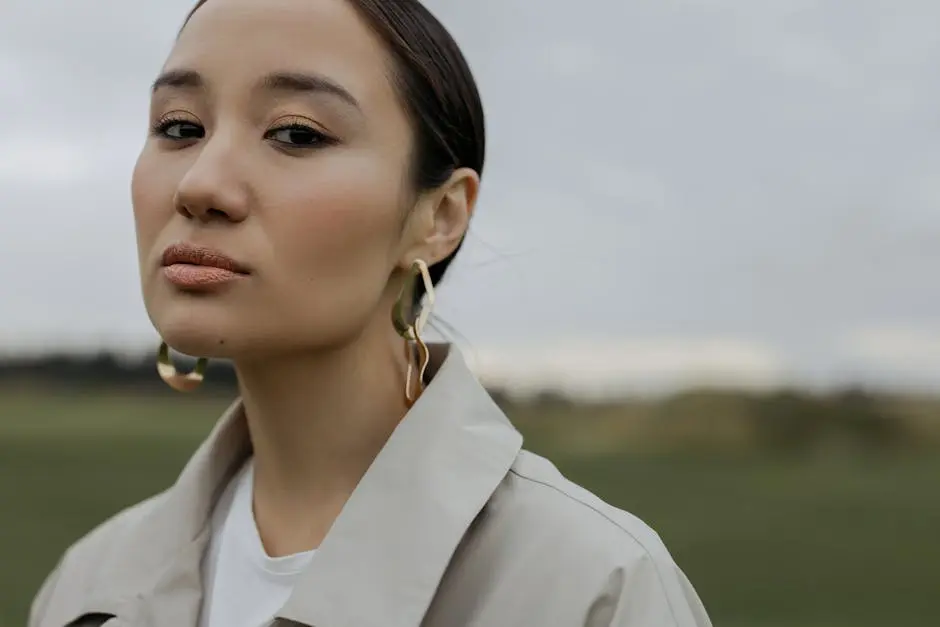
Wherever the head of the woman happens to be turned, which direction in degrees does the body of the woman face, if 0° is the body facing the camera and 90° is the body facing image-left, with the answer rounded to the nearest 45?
approximately 45°
